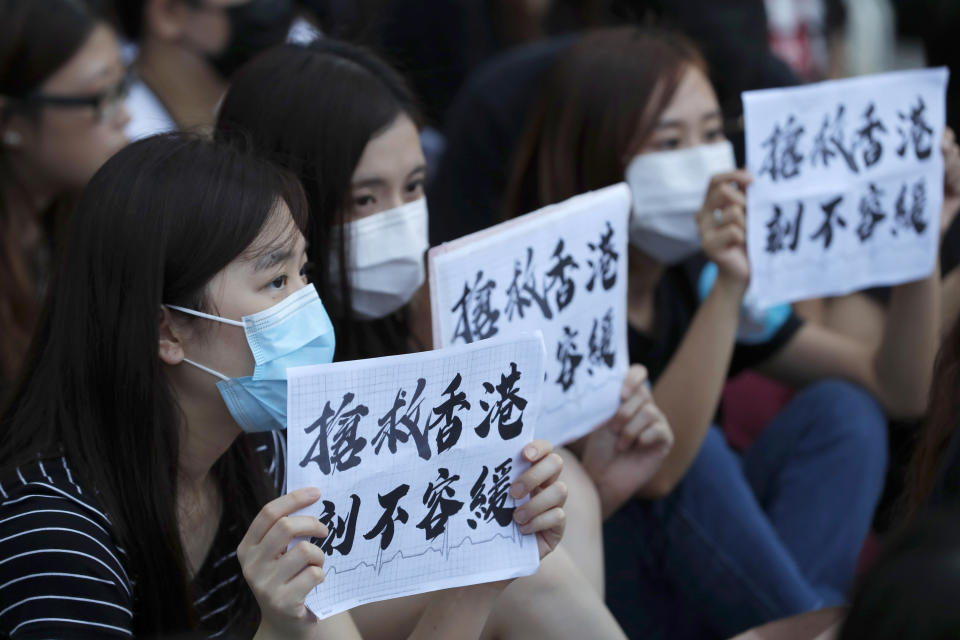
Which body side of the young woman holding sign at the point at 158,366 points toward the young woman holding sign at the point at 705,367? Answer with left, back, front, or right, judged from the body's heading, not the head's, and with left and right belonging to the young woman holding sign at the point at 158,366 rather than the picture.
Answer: left

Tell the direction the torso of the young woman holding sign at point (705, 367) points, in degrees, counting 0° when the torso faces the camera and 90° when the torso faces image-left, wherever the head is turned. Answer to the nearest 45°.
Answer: approximately 315°

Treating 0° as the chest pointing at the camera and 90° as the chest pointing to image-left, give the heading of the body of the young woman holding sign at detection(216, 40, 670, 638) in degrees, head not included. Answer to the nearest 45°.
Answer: approximately 315°

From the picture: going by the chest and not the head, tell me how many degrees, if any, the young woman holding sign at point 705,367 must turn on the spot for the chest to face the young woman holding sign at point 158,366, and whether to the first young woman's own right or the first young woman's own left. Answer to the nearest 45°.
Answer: approximately 90° to the first young woman's own right

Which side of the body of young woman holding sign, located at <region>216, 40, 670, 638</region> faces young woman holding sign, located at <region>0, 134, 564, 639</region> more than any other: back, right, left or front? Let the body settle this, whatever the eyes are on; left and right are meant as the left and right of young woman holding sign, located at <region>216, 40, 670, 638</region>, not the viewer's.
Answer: right

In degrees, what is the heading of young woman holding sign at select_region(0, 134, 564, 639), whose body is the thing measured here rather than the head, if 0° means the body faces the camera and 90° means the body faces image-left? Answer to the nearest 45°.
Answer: approximately 315°

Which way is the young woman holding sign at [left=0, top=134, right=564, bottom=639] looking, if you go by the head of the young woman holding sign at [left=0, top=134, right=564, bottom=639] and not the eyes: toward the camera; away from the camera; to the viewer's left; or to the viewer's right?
to the viewer's right

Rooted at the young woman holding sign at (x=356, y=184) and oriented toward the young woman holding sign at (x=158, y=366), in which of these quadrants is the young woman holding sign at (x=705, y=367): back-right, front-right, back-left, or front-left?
back-left

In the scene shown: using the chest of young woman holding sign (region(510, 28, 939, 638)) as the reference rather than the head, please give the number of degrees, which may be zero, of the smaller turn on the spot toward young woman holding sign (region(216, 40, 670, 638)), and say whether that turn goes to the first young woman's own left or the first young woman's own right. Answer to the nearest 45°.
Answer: approximately 90° to the first young woman's own right
